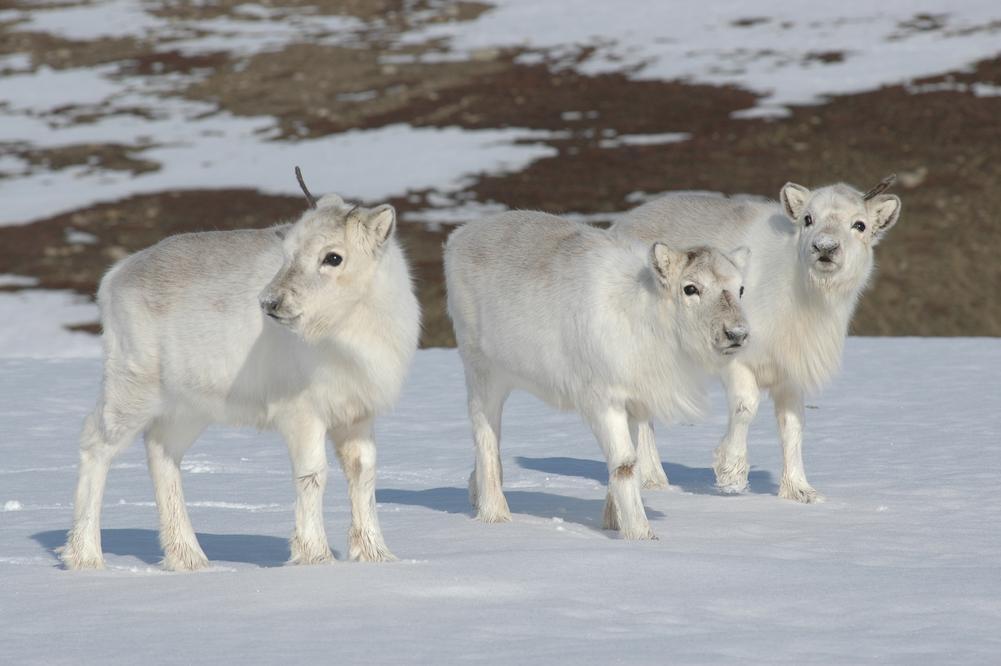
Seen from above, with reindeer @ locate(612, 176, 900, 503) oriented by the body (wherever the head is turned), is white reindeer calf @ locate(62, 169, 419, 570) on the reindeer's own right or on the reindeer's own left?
on the reindeer's own right

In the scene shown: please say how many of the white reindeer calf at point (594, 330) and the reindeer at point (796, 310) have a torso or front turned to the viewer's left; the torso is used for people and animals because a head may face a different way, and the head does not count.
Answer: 0

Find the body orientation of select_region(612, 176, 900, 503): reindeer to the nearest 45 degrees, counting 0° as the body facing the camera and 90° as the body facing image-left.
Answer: approximately 315°

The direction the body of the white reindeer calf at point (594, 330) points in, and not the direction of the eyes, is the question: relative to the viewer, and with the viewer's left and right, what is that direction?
facing the viewer and to the right of the viewer

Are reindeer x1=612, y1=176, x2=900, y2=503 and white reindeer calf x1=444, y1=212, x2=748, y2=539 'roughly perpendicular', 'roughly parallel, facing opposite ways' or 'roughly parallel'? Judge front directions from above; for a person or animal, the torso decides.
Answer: roughly parallel

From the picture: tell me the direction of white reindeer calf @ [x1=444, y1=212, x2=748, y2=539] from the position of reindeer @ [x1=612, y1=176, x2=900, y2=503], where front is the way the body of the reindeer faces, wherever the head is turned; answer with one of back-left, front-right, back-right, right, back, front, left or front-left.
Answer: right

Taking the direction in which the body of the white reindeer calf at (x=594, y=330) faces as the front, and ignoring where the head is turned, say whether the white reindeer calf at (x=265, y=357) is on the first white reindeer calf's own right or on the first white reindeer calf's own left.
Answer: on the first white reindeer calf's own right

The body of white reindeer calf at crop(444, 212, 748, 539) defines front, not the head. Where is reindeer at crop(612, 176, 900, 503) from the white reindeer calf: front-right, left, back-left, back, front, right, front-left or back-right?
left
